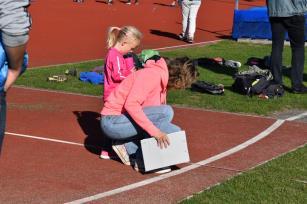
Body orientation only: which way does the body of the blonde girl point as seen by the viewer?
to the viewer's right

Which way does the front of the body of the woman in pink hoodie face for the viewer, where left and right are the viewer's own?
facing to the right of the viewer

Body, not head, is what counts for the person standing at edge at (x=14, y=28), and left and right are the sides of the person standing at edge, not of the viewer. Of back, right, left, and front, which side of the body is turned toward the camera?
left

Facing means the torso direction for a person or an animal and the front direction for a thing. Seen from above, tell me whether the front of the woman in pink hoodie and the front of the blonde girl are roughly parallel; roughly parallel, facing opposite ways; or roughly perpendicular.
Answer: roughly parallel

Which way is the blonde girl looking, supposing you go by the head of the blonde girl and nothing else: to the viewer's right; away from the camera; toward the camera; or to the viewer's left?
to the viewer's right

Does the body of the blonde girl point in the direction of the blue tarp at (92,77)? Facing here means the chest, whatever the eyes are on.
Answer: no

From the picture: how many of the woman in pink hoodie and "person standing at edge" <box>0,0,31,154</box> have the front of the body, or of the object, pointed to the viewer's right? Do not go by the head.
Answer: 1

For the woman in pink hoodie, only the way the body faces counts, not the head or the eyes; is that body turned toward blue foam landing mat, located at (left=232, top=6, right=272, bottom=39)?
no
